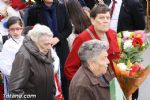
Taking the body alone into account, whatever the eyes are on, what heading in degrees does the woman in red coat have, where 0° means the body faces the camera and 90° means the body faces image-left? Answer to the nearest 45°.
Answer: approximately 315°

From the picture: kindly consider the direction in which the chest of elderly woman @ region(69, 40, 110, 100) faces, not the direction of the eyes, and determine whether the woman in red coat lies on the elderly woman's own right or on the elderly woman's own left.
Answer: on the elderly woman's own left

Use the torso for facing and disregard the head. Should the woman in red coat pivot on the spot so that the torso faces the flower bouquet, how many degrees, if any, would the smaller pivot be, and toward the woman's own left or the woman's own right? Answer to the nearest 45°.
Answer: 0° — they already face it

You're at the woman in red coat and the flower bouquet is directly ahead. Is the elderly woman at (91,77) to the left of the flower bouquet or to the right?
right

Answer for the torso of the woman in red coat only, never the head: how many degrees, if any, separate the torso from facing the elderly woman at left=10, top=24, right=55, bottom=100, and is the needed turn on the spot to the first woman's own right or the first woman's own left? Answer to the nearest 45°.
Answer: approximately 90° to the first woman's own right
